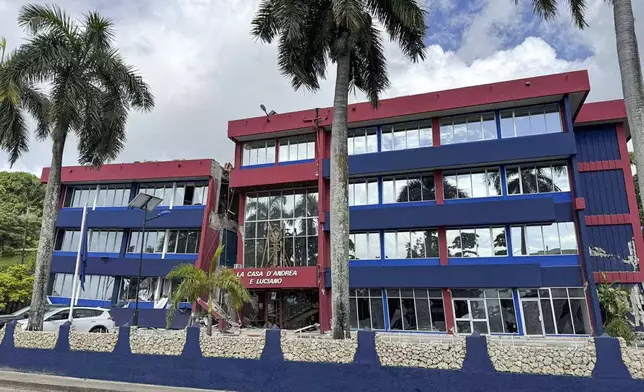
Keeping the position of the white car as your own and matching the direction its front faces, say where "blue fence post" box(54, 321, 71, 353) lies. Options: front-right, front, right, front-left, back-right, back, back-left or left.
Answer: left

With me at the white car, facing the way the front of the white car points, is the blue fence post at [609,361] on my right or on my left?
on my left

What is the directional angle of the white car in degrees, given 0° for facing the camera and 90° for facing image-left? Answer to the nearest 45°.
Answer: approximately 90°

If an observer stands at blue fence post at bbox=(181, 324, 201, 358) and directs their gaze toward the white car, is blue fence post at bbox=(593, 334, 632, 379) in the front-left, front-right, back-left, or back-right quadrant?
back-right
